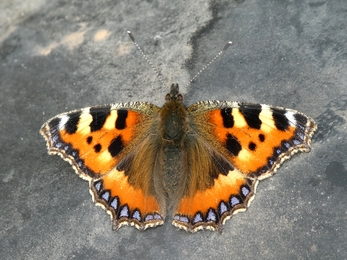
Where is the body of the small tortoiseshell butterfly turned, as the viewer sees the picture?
away from the camera
